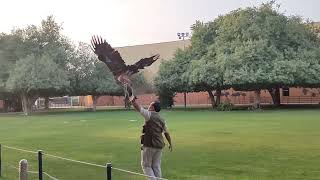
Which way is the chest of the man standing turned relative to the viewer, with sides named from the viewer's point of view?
facing away from the viewer and to the left of the viewer
